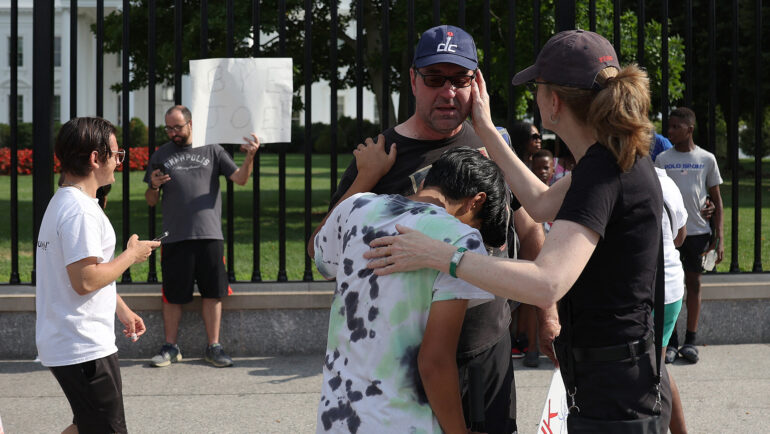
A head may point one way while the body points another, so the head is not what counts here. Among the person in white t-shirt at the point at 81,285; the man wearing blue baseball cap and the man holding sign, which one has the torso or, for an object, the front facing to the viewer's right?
the person in white t-shirt

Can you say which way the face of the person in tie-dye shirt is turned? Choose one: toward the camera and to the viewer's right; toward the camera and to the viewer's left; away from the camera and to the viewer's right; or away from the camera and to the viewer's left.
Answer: away from the camera and to the viewer's right

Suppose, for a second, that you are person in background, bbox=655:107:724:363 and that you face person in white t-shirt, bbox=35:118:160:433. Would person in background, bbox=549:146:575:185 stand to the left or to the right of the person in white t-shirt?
right

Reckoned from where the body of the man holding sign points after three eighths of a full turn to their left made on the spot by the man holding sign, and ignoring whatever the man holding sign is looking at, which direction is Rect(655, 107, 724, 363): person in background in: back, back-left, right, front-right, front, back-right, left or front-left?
front-right

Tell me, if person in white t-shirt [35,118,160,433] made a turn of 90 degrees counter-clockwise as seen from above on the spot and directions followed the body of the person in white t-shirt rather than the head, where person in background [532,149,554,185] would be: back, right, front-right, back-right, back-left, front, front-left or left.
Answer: front-right

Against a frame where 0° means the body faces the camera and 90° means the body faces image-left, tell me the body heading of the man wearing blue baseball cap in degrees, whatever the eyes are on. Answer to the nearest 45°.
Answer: approximately 0°

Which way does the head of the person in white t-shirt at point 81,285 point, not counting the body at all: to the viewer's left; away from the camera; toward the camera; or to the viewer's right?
to the viewer's right

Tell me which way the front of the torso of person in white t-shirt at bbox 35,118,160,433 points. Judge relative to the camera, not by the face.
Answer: to the viewer's right

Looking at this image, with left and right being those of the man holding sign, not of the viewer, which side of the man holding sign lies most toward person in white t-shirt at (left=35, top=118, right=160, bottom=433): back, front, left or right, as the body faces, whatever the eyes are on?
front
